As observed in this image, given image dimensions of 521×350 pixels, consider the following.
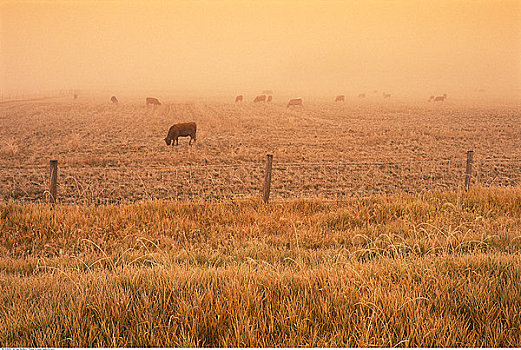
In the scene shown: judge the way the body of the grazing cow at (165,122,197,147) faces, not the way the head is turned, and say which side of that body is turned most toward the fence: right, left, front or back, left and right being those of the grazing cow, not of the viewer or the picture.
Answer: left

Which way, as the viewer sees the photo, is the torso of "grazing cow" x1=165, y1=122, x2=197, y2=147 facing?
to the viewer's left
